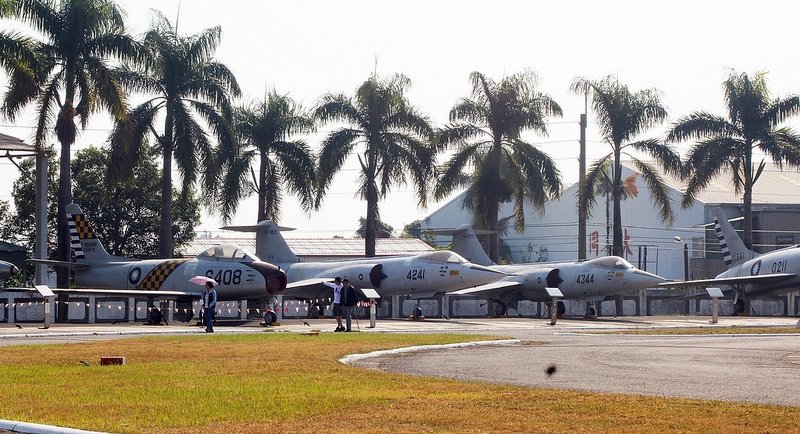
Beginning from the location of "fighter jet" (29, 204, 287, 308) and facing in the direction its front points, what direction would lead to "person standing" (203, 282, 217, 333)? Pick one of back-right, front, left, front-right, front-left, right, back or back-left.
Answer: front-right

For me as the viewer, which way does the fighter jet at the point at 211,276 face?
facing the viewer and to the right of the viewer
